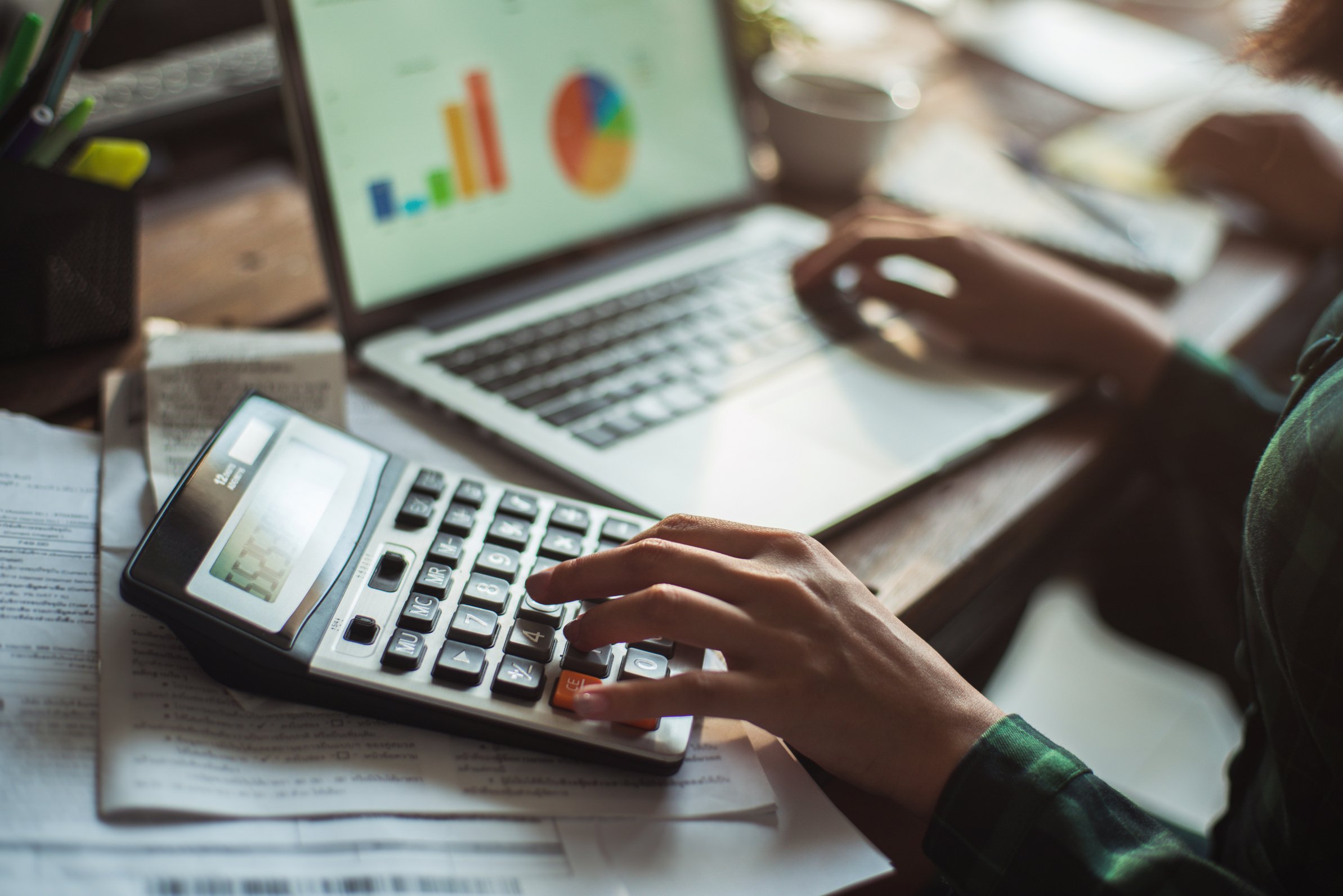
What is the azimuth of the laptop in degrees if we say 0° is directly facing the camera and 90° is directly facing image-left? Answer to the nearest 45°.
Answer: approximately 315°
